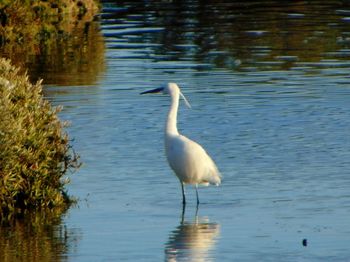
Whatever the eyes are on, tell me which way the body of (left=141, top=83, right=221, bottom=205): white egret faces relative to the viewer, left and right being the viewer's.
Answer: facing to the left of the viewer
